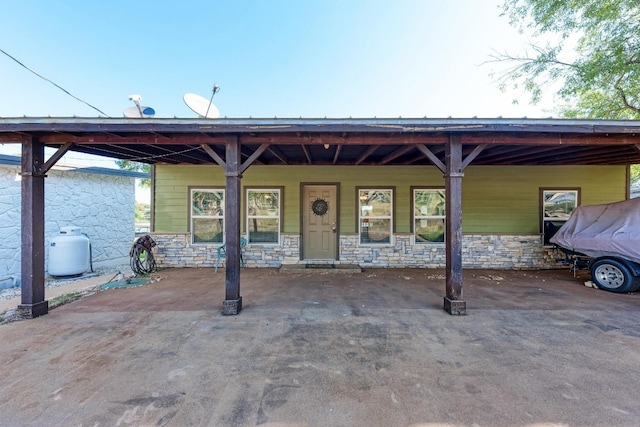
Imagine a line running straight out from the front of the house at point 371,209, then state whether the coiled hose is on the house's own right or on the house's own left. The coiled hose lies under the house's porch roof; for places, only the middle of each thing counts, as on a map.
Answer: on the house's own right

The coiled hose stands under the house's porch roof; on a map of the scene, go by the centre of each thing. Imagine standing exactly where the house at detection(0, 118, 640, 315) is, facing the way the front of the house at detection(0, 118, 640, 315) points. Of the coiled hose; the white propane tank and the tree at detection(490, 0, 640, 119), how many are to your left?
1

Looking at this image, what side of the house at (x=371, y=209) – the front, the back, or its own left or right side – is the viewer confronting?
front

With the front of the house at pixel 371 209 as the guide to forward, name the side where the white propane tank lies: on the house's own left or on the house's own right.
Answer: on the house's own right

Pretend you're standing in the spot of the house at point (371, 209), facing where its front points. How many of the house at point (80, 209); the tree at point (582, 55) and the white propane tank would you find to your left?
1

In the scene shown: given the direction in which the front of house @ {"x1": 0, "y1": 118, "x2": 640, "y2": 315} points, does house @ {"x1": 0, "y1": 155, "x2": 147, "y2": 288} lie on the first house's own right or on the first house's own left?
on the first house's own right

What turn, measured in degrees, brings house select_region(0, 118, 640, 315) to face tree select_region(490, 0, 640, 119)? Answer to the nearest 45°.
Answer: approximately 90° to its left
